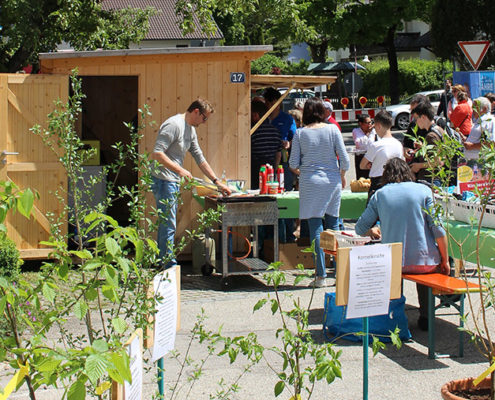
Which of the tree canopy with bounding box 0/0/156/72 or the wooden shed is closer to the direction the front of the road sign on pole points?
the wooden shed

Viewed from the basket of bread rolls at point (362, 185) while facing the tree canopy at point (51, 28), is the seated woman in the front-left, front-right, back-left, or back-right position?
back-left

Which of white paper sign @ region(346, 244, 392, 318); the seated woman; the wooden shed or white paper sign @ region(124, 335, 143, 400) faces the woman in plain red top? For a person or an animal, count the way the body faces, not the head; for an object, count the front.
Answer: the seated woman

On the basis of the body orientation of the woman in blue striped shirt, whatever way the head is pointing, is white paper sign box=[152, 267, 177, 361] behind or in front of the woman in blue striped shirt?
behind

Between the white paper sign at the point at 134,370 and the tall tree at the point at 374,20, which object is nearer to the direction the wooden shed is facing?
the white paper sign

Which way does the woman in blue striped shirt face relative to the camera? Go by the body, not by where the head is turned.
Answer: away from the camera

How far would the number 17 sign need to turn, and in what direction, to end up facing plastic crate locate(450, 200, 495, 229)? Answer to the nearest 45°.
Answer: approximately 45° to its left

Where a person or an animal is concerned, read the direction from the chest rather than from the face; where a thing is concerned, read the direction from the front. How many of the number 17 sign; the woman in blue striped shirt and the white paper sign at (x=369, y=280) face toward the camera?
2

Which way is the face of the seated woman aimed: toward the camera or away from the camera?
away from the camera

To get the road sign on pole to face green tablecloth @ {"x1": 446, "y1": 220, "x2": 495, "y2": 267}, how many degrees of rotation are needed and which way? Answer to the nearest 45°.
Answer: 0° — it already faces it

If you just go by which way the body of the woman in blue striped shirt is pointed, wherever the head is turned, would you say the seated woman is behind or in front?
behind

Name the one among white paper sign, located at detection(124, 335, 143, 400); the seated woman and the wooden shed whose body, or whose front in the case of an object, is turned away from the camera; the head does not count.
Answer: the seated woman

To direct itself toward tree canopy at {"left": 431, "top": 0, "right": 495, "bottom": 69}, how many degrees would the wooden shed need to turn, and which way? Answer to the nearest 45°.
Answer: approximately 135° to its left

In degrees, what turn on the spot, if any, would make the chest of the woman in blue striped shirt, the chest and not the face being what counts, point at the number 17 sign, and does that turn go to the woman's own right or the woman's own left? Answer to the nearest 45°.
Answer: approximately 45° to the woman's own left
